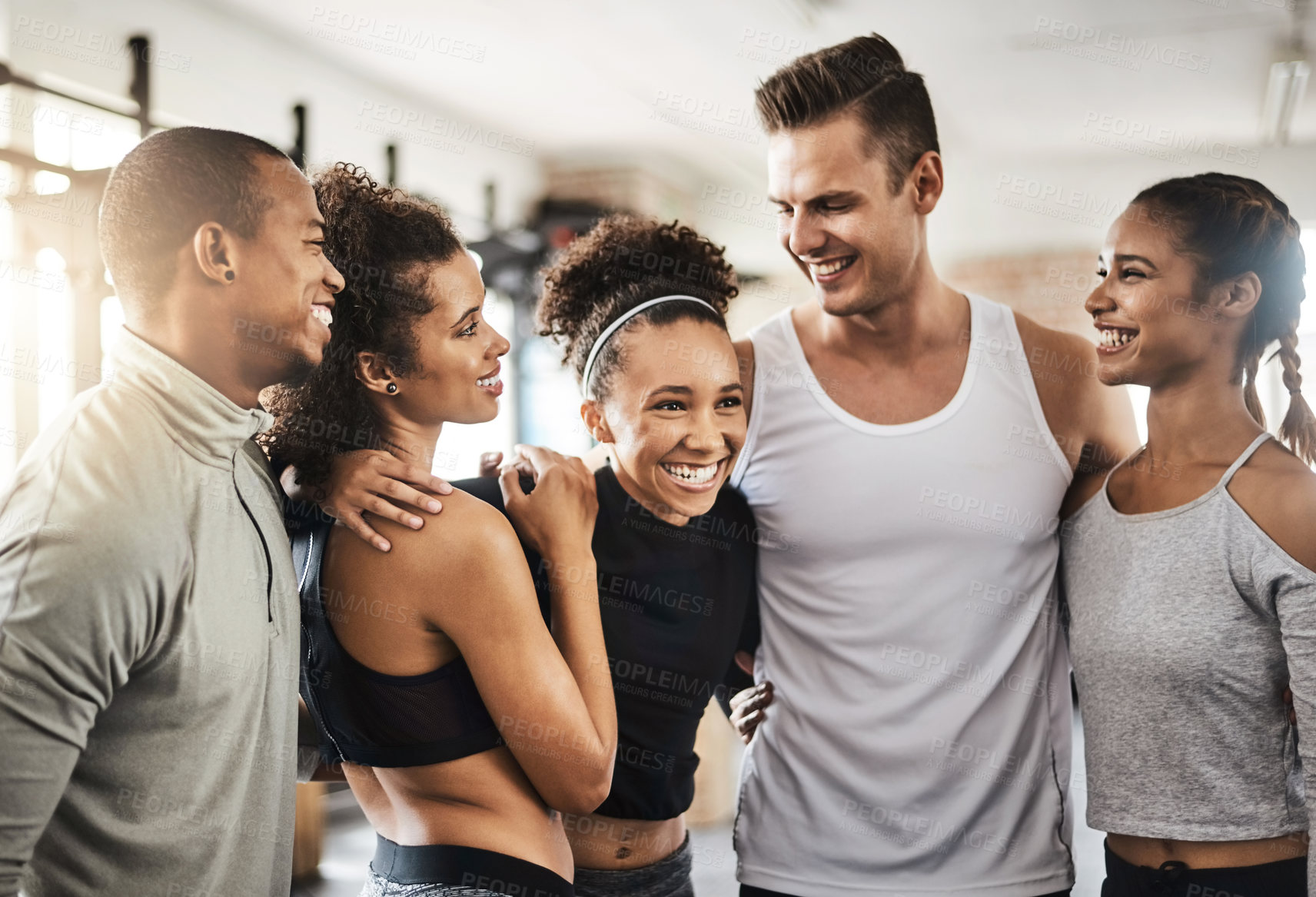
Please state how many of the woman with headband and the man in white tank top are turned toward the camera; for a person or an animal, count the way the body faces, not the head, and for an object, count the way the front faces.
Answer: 2

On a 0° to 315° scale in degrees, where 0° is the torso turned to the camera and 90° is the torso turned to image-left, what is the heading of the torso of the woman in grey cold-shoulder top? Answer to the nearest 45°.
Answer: approximately 45°

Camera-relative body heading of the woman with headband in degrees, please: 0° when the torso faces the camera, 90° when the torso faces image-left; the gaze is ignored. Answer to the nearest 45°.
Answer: approximately 0°

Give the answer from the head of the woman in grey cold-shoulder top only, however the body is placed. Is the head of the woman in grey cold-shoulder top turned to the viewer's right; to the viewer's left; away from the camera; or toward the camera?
to the viewer's left

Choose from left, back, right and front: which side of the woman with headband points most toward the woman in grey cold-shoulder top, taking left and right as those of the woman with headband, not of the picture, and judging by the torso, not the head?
left

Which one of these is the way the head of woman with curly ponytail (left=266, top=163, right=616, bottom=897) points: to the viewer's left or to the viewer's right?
to the viewer's right

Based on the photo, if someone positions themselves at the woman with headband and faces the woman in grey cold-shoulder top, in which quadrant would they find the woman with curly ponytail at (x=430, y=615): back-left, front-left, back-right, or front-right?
back-right
